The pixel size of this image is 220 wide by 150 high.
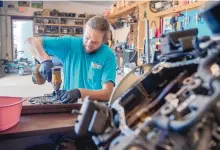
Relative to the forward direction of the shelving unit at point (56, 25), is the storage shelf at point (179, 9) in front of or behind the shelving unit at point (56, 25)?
in front

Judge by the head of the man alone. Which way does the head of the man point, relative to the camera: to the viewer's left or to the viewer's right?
to the viewer's left

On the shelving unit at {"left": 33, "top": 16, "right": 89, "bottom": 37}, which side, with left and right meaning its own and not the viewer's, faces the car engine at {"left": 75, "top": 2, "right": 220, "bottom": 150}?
front

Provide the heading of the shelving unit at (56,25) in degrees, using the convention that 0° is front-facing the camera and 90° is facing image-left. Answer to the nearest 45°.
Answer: approximately 0°

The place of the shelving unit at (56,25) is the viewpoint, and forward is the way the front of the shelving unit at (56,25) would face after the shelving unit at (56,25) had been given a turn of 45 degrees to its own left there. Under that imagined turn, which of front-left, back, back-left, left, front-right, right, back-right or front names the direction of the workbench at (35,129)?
front-right

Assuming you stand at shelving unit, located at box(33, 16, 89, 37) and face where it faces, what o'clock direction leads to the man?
The man is roughly at 12 o'clock from the shelving unit.

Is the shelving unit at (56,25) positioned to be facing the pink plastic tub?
yes
